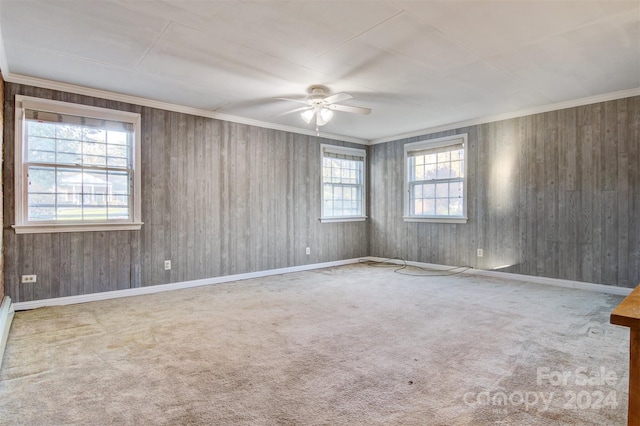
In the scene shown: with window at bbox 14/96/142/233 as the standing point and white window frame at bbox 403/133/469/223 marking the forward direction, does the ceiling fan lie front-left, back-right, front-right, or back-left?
front-right

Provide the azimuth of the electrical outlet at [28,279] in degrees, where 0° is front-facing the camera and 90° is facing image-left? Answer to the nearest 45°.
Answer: approximately 0°

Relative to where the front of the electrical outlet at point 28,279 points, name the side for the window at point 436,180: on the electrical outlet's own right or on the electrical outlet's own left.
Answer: on the electrical outlet's own left

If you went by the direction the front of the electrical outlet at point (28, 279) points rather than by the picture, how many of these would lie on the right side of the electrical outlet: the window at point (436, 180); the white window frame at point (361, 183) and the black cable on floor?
0

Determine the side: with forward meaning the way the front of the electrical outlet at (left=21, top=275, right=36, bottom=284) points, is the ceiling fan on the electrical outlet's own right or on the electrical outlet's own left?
on the electrical outlet's own left

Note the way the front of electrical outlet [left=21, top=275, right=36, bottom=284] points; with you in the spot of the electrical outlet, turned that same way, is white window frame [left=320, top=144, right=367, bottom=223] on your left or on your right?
on your left

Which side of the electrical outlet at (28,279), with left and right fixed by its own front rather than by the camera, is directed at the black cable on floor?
left

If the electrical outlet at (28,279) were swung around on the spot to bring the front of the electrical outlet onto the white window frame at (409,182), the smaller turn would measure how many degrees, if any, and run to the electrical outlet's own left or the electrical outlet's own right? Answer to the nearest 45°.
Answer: approximately 90° to the electrical outlet's own left

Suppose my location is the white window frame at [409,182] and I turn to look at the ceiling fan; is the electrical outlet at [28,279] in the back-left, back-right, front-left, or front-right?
front-right

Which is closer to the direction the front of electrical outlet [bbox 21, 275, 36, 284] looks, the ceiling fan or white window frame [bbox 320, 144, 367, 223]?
the ceiling fan

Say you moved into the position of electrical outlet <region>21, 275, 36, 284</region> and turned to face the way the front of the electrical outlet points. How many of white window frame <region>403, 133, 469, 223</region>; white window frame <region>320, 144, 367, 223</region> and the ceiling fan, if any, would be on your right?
0

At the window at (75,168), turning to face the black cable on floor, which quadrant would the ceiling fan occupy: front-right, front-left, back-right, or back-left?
front-right
